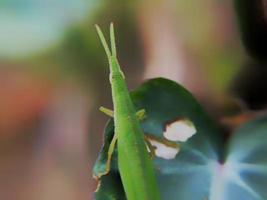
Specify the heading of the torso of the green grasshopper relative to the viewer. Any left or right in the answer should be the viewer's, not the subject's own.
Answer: facing away from the viewer
